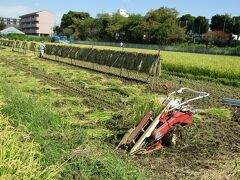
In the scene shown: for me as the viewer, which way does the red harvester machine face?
facing the viewer and to the left of the viewer
